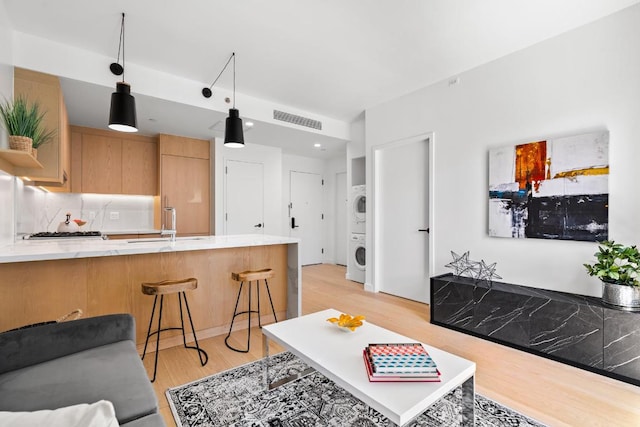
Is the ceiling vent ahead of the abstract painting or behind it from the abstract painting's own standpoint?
ahead

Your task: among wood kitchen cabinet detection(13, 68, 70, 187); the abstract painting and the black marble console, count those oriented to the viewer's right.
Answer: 1

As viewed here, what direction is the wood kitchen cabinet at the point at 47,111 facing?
to the viewer's right

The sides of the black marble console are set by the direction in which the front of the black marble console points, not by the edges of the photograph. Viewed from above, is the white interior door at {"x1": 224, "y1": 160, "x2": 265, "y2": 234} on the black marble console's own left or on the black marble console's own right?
on the black marble console's own right

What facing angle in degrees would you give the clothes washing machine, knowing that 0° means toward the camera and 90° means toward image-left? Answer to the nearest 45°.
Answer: approximately 45°

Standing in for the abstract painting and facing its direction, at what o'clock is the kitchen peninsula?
The kitchen peninsula is roughly at 12 o'clock from the abstract painting.

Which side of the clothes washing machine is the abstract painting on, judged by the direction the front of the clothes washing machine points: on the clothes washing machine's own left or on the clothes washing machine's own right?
on the clothes washing machine's own left

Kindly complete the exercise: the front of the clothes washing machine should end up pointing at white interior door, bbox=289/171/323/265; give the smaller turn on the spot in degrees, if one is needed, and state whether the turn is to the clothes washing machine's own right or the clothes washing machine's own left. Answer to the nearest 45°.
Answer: approximately 90° to the clothes washing machine's own right

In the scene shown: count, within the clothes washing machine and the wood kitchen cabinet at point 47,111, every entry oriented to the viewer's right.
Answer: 1
